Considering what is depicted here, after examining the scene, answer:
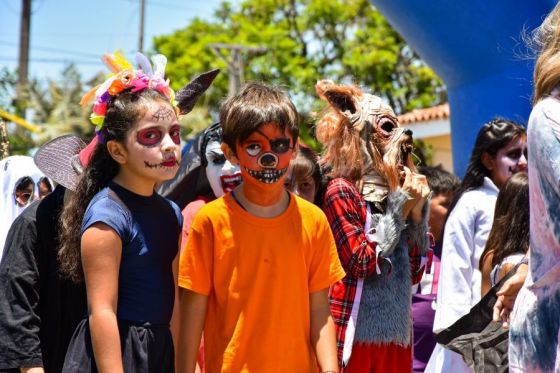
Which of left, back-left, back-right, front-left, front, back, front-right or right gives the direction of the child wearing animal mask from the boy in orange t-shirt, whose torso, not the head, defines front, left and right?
back-left

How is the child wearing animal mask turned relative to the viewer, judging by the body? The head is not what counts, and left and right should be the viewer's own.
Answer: facing the viewer and to the right of the viewer

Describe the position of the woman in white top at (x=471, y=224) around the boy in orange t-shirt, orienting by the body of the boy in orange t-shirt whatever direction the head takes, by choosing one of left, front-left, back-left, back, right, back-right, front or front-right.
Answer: back-left

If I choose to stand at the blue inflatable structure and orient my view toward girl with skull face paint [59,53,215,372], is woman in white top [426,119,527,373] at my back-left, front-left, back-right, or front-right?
front-left

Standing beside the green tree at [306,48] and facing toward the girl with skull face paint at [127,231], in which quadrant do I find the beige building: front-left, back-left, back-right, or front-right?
front-left

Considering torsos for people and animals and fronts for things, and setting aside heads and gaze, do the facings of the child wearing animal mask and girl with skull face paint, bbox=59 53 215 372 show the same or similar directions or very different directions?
same or similar directions

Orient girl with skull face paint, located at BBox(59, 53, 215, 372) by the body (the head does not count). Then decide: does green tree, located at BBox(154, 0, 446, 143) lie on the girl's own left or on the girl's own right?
on the girl's own left

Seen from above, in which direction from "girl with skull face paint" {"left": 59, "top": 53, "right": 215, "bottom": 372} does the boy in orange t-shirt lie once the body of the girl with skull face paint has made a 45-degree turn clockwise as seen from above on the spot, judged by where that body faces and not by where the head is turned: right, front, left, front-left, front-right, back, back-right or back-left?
left

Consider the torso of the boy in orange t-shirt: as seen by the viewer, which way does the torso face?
toward the camera

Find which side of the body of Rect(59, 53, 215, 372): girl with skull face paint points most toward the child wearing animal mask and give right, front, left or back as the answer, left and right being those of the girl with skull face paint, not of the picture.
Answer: left
